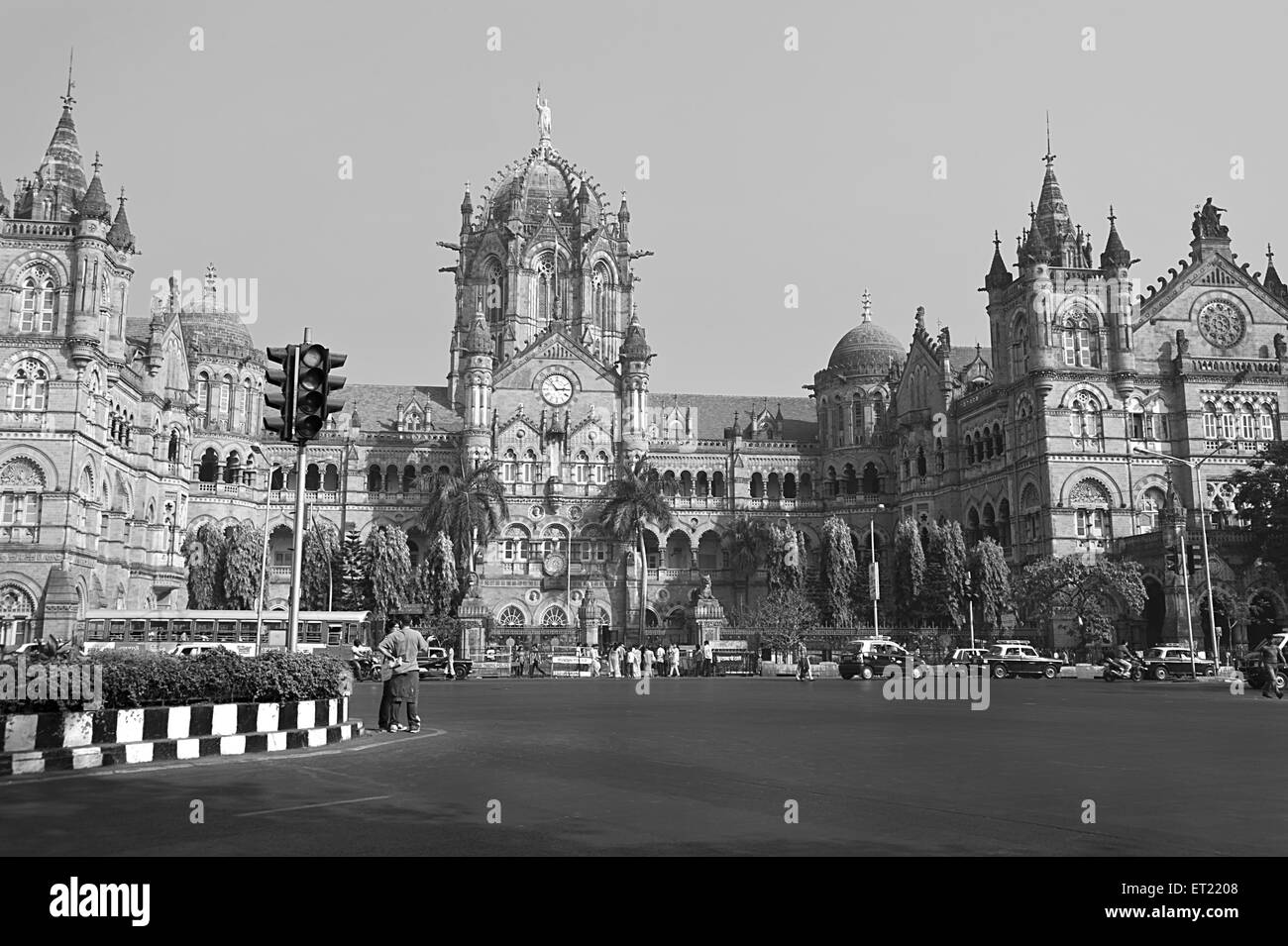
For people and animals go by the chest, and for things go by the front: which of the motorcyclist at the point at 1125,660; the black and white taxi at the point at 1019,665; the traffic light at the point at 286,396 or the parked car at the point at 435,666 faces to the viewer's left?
the traffic light

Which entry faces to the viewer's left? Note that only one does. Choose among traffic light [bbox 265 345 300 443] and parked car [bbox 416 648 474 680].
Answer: the traffic light

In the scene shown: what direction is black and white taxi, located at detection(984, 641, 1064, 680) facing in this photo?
to the viewer's right

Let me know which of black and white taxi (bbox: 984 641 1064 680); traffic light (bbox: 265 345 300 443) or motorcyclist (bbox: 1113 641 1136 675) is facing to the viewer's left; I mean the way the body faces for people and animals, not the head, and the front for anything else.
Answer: the traffic light

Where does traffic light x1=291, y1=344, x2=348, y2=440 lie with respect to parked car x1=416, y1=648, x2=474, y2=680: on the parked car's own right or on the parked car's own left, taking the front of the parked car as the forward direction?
on the parked car's own right

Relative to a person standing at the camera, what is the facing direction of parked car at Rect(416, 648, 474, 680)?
facing to the right of the viewer

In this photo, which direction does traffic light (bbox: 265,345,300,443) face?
to the viewer's left
